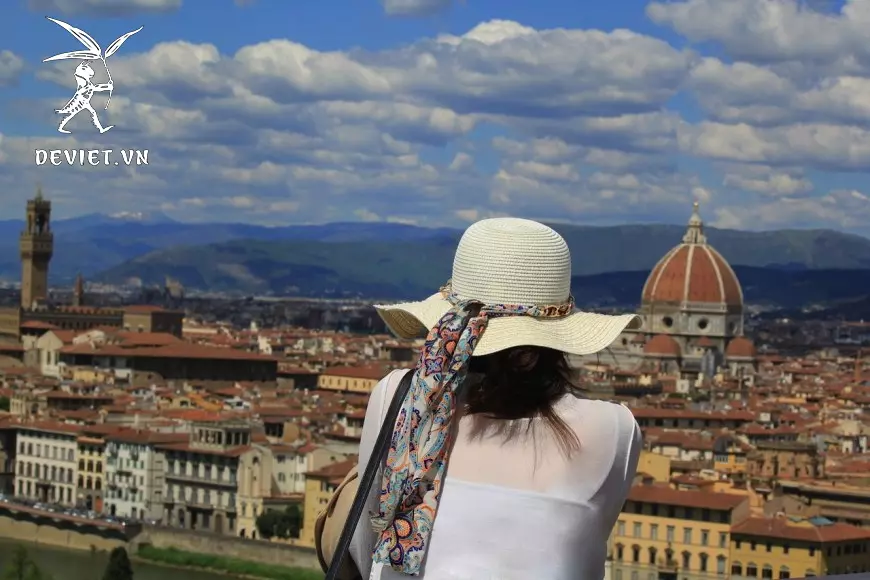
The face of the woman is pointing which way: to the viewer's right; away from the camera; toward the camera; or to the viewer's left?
away from the camera

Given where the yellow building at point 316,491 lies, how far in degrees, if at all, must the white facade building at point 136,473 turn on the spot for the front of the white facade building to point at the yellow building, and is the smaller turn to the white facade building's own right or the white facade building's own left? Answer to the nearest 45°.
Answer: approximately 90° to the white facade building's own left

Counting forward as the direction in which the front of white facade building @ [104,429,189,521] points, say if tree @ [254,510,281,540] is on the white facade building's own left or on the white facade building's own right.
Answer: on the white facade building's own left

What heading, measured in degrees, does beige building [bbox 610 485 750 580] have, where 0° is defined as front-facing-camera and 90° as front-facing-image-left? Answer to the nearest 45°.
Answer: approximately 0°

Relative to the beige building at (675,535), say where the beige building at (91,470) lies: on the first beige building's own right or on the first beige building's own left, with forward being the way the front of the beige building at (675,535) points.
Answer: on the first beige building's own right

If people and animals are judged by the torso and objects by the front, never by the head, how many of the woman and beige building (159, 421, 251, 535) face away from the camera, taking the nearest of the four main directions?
1

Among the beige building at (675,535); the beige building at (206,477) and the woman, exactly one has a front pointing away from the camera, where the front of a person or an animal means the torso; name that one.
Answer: the woman

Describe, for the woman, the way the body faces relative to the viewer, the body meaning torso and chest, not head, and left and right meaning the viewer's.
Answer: facing away from the viewer

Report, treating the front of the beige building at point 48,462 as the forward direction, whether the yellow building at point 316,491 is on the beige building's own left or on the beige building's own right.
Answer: on the beige building's own left

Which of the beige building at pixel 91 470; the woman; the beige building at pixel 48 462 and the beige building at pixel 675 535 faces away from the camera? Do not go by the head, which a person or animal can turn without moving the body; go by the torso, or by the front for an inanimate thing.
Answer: the woman
